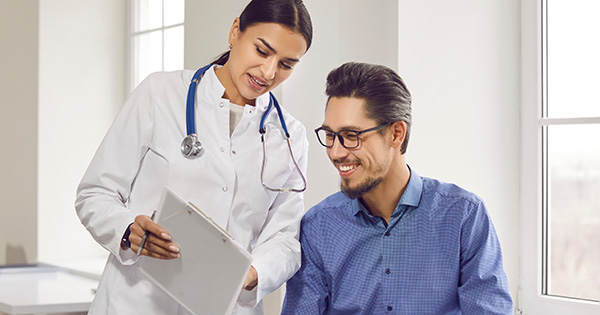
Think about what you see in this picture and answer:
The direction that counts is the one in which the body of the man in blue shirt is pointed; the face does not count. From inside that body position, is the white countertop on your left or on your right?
on your right

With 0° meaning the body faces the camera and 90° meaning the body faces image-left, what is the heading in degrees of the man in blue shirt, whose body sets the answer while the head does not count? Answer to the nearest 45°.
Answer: approximately 0°

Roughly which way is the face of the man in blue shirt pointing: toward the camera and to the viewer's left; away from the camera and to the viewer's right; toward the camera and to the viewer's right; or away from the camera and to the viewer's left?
toward the camera and to the viewer's left

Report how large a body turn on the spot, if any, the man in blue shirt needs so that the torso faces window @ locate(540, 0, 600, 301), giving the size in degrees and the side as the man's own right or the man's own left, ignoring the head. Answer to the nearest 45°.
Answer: approximately 135° to the man's own left

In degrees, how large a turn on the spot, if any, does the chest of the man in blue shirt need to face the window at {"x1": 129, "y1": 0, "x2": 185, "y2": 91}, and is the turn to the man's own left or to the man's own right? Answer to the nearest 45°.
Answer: approximately 135° to the man's own right

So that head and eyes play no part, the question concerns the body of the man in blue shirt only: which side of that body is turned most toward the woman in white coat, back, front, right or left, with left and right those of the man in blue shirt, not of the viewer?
right
